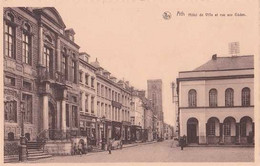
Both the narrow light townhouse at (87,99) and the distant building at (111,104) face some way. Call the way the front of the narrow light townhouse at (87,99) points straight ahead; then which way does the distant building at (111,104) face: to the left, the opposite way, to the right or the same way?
the same way

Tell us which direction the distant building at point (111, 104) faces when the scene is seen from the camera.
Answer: facing the viewer and to the right of the viewer

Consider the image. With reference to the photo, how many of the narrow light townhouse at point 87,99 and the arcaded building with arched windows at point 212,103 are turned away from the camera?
0

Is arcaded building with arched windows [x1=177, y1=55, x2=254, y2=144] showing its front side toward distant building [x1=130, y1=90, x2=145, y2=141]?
no

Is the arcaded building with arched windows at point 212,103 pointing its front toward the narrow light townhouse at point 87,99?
no

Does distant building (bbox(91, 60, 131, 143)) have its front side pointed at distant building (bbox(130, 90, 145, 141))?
no

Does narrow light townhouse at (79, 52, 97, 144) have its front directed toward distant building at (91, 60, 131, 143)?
no
